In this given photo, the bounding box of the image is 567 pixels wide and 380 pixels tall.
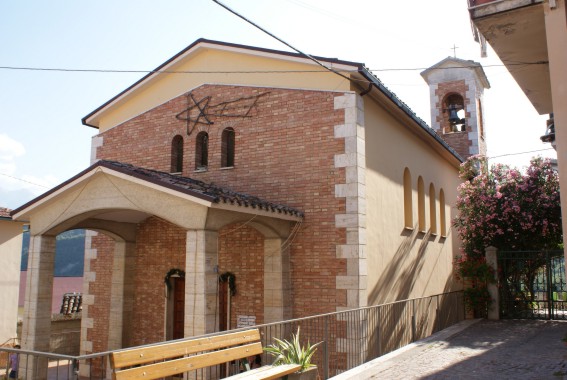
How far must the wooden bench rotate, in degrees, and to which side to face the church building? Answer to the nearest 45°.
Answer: approximately 135° to its left

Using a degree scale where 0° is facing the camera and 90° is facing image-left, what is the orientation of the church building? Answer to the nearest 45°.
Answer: approximately 45°

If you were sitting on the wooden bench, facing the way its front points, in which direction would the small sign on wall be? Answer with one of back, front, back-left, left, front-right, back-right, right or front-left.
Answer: back-left

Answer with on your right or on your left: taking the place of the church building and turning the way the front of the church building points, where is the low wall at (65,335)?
on your right

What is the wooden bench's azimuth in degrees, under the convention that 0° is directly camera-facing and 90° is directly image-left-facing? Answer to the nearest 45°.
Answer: approximately 315°

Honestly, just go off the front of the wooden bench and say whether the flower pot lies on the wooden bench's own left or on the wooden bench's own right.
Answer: on the wooden bench's own left

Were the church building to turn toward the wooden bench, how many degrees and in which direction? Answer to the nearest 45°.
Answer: approximately 45° to its left

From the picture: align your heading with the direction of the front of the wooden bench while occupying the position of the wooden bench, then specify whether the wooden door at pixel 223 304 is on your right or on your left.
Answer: on your left

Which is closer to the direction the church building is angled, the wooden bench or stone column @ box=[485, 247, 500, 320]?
the wooden bench
